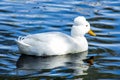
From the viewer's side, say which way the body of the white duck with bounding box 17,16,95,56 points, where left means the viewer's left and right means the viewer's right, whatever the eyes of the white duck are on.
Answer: facing to the right of the viewer
